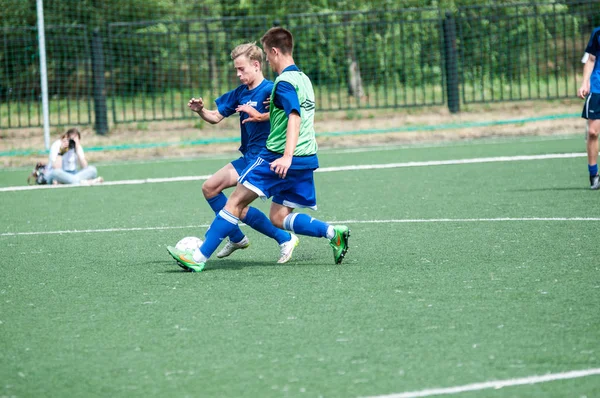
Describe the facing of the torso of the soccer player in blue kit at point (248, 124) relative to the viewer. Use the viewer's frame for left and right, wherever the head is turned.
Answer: facing the viewer and to the left of the viewer

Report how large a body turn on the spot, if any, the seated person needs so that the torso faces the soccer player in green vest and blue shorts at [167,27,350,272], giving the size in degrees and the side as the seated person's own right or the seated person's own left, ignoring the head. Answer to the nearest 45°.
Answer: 0° — they already face them

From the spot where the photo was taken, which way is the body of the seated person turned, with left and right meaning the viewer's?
facing the viewer

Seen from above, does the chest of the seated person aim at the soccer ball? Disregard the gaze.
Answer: yes

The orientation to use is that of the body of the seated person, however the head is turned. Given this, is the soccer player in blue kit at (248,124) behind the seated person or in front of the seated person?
in front

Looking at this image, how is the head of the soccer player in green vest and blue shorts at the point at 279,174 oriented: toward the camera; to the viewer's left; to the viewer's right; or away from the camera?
to the viewer's left

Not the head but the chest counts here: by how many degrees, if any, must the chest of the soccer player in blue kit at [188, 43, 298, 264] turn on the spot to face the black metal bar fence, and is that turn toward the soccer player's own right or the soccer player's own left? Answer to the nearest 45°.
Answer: approximately 135° to the soccer player's own right

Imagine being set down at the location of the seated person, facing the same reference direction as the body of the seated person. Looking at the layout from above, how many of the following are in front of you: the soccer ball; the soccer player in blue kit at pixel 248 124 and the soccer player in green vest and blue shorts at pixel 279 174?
3
